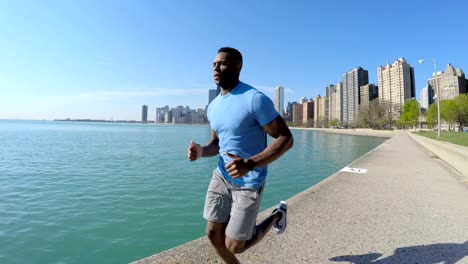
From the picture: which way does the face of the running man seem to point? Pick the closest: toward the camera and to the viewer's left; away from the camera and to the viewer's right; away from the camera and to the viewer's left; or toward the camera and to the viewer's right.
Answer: toward the camera and to the viewer's left
